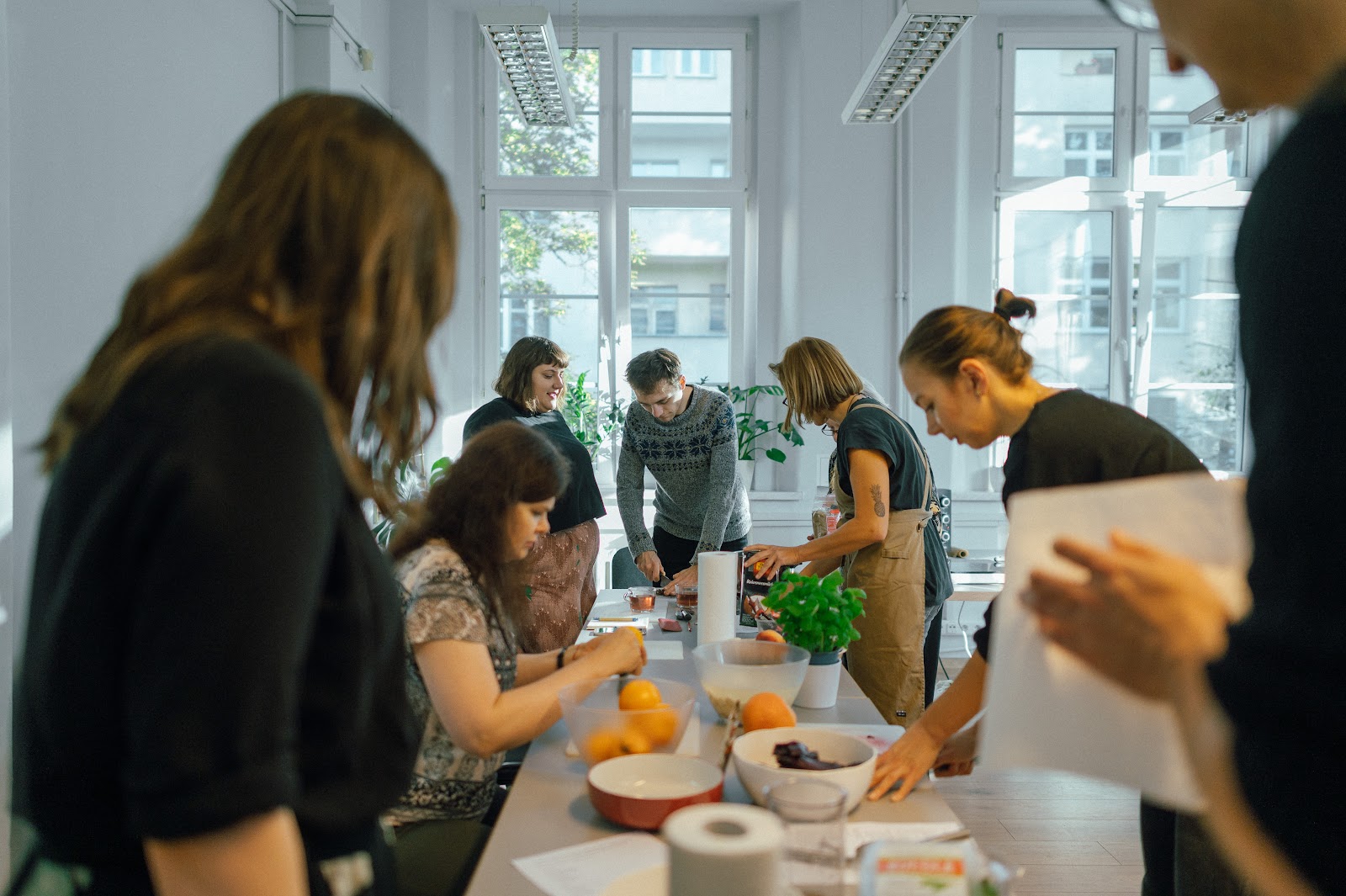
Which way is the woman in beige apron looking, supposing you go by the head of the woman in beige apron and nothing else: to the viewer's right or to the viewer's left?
to the viewer's left

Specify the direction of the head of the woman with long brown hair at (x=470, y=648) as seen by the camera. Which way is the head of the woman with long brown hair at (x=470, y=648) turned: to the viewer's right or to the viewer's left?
to the viewer's right

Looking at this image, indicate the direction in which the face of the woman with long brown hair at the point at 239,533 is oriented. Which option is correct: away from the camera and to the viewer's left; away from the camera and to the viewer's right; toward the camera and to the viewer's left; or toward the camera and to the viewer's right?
away from the camera and to the viewer's right

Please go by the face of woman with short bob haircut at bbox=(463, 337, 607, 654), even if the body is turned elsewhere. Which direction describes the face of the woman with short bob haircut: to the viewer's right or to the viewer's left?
to the viewer's right

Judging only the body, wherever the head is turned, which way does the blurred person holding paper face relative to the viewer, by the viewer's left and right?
facing to the left of the viewer

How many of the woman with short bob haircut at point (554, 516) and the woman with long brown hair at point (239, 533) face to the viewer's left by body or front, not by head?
0

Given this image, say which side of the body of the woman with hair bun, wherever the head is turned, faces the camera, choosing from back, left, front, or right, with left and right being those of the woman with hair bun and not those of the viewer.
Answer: left

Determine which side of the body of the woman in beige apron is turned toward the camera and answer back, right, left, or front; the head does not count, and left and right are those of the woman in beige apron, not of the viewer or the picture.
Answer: left

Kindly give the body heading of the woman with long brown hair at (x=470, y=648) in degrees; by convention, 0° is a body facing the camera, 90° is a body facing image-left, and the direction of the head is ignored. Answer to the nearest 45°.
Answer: approximately 270°

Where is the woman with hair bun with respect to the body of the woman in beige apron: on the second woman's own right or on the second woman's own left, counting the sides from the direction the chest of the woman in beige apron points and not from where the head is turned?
on the second woman's own left
